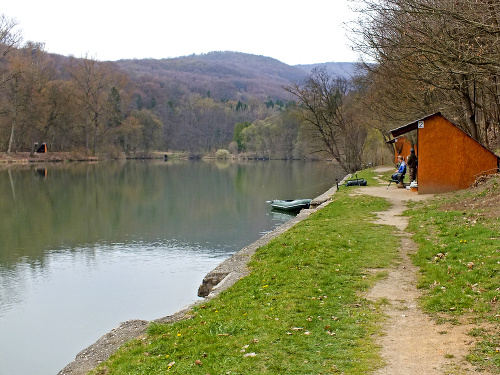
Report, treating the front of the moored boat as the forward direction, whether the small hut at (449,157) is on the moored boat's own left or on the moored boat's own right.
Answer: on the moored boat's own right
